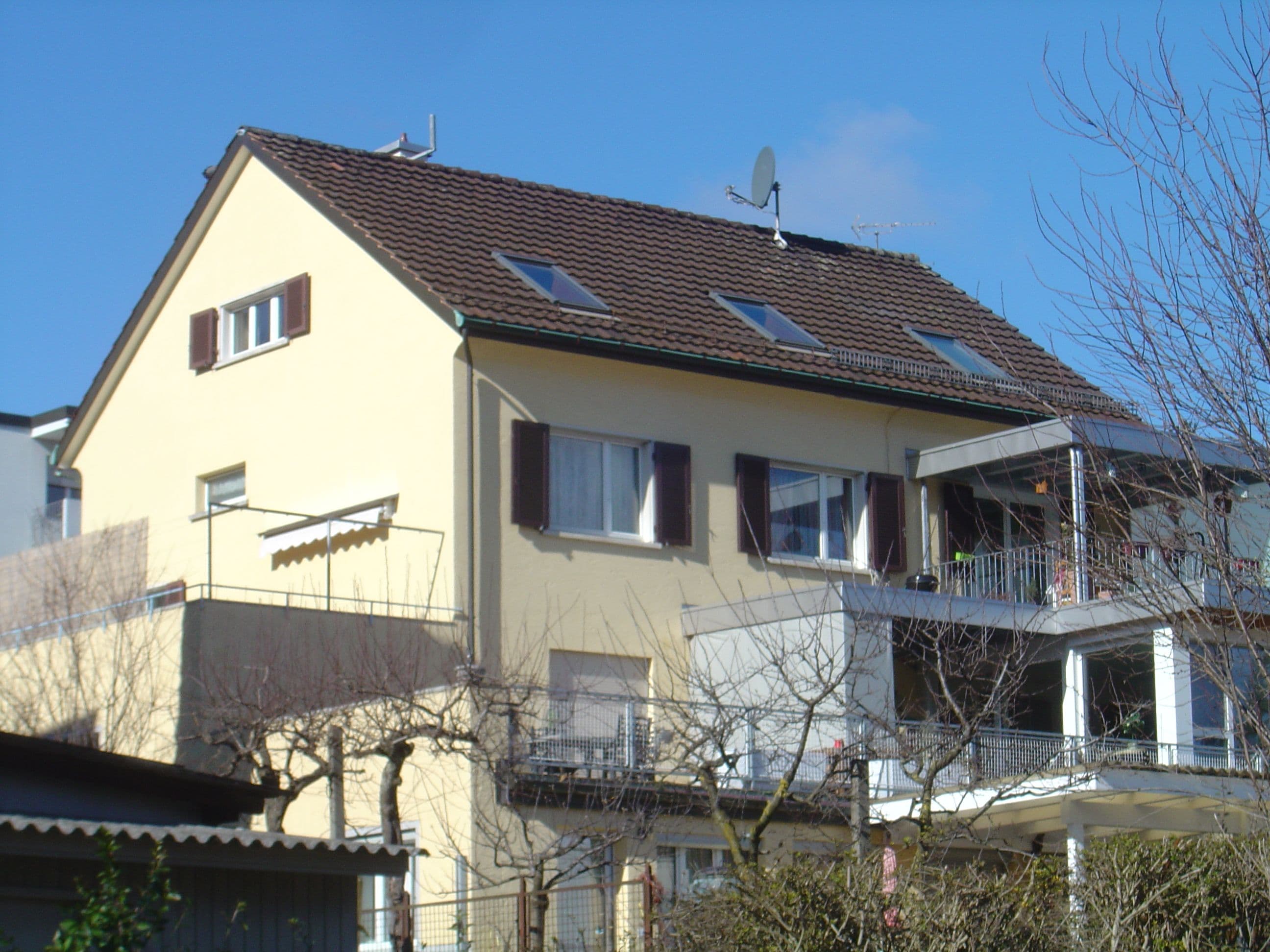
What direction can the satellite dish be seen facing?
to the viewer's left

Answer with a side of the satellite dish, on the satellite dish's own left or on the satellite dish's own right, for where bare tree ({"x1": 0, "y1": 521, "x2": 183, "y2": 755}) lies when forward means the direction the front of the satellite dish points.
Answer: on the satellite dish's own left

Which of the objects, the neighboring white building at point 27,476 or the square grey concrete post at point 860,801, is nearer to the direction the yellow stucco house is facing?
the square grey concrete post

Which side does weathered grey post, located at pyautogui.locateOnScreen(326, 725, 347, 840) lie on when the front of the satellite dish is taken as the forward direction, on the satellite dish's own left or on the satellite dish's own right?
on the satellite dish's own left

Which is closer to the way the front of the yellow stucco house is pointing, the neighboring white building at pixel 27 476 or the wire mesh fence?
the wire mesh fence

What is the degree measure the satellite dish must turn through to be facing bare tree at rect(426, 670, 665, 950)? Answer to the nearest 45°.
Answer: approximately 90° to its left
